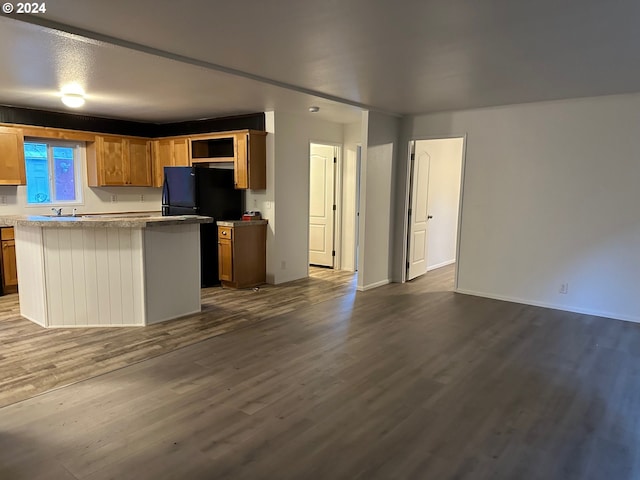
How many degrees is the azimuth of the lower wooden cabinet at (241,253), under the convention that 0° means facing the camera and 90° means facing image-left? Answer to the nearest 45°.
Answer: approximately 45°

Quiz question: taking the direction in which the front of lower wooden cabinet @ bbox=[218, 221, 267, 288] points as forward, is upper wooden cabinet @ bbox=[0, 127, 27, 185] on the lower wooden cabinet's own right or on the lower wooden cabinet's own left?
on the lower wooden cabinet's own right

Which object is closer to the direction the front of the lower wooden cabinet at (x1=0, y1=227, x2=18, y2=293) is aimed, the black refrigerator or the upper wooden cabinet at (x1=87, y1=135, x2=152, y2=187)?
the black refrigerator

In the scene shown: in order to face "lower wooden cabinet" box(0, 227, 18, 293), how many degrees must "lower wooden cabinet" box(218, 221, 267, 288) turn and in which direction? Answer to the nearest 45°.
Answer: approximately 45° to its right

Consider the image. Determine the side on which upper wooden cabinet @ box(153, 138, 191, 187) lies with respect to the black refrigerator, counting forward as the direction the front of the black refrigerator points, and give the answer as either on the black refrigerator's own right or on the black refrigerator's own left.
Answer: on the black refrigerator's own right

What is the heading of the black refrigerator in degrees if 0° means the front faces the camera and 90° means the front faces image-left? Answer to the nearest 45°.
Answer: approximately 45°

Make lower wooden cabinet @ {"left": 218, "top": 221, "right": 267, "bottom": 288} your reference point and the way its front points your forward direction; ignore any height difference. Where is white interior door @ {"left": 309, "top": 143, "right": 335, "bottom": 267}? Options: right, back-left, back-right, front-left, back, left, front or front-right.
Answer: back

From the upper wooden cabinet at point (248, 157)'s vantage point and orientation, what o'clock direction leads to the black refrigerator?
The black refrigerator is roughly at 2 o'clock from the upper wooden cabinet.

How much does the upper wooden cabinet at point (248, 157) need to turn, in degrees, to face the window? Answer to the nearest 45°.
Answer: approximately 45° to its right

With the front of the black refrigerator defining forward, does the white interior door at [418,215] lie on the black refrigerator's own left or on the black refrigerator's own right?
on the black refrigerator's own left

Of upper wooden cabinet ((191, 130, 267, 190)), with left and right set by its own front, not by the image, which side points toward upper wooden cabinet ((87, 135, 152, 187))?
right

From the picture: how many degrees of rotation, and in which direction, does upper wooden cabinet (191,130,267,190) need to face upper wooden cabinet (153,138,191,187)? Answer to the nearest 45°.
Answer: approximately 90° to its right

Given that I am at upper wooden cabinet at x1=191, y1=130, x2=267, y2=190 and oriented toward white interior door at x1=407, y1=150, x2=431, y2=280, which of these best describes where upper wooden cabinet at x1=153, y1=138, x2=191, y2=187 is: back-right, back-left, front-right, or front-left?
back-left

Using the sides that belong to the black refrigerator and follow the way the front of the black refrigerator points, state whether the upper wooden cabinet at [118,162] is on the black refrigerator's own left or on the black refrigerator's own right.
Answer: on the black refrigerator's own right
